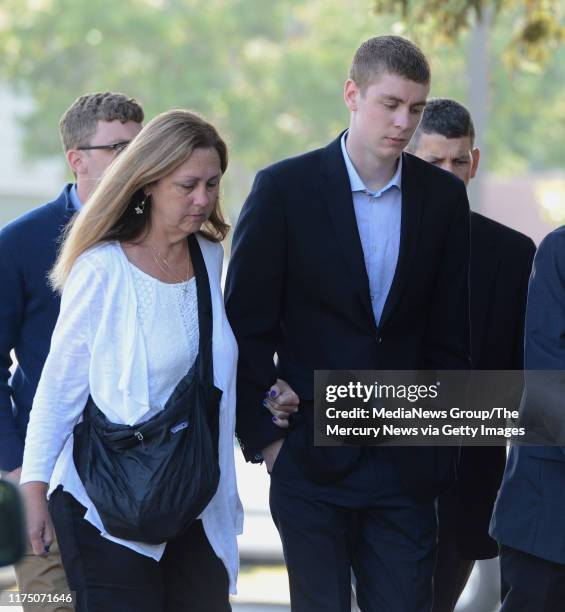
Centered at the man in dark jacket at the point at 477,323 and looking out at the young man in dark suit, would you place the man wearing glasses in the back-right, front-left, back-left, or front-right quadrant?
front-right

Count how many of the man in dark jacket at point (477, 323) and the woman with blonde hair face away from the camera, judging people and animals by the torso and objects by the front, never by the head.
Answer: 0

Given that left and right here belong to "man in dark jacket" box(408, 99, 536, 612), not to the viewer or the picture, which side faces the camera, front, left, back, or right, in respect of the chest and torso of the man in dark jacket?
front

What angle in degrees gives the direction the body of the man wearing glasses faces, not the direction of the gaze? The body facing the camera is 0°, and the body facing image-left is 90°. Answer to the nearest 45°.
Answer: approximately 315°

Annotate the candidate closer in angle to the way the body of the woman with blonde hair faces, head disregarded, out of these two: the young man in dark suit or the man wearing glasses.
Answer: the young man in dark suit

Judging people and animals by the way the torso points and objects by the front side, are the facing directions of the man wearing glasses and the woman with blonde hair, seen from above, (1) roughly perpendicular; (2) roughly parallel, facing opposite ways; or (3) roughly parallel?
roughly parallel

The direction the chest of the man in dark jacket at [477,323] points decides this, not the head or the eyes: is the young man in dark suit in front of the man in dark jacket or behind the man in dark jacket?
in front

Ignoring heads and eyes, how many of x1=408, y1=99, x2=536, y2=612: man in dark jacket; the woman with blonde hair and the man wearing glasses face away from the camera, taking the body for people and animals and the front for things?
0

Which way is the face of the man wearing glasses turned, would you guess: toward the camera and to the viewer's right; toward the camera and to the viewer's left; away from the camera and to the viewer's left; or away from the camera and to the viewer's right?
toward the camera and to the viewer's right

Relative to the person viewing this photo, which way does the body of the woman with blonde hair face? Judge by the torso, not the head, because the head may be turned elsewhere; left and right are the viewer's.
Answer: facing the viewer and to the right of the viewer

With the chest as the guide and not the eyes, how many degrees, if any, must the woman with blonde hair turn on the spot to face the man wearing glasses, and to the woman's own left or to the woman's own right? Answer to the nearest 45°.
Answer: approximately 180°

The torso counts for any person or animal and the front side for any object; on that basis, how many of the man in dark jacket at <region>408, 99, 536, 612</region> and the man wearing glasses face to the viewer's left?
0

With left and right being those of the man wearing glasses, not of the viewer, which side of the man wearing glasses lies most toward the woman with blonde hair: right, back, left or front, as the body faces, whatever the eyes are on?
front

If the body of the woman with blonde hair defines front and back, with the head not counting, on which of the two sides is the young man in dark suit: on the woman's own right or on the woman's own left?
on the woman's own left

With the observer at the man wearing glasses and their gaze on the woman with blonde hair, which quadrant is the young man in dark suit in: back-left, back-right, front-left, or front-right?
front-left
